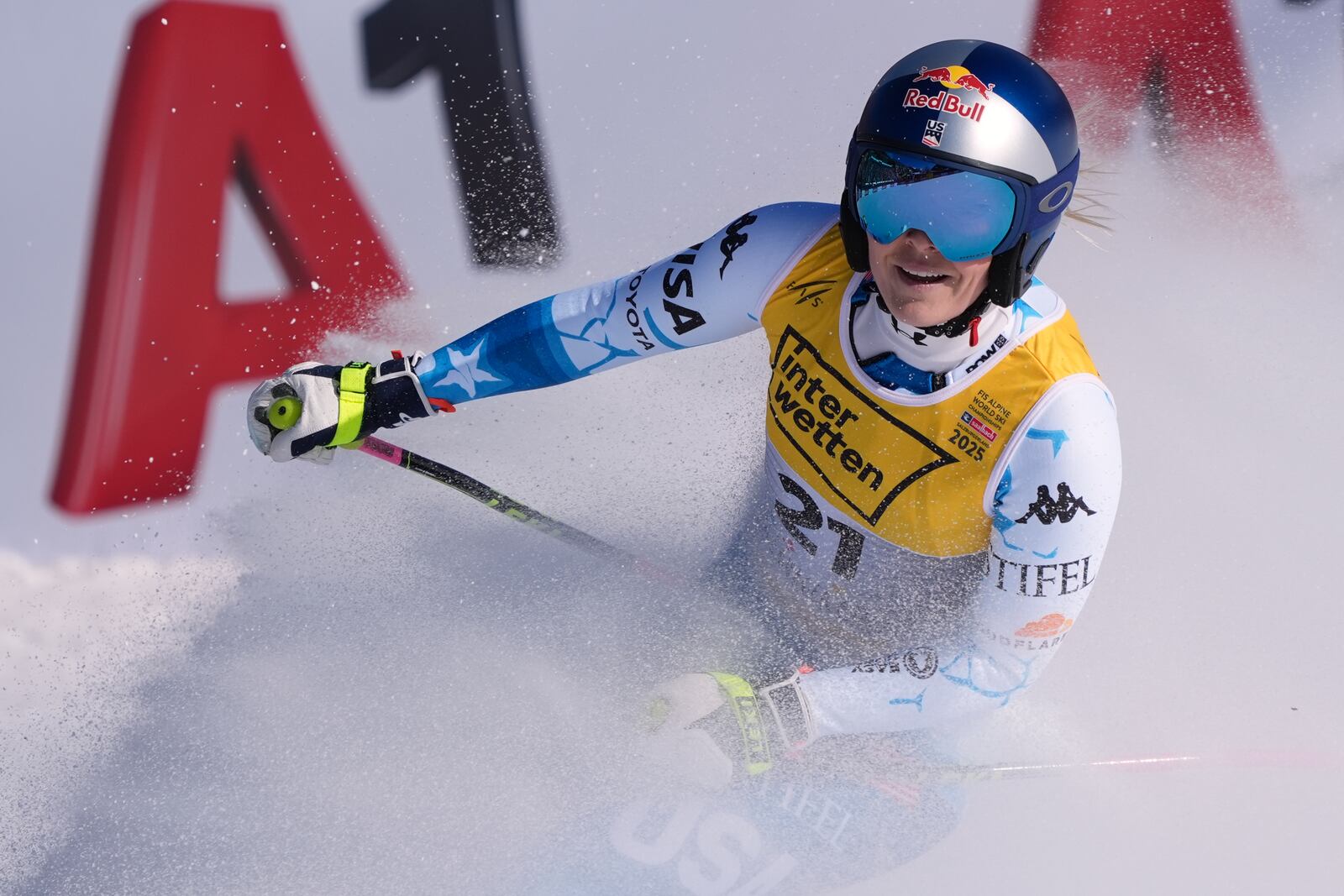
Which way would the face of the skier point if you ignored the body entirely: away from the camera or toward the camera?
toward the camera

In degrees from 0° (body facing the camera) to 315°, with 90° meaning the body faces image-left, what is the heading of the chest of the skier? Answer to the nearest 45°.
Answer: approximately 45°

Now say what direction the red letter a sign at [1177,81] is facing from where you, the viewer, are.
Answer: facing the viewer

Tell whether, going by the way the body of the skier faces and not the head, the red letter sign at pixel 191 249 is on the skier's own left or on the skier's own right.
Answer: on the skier's own right

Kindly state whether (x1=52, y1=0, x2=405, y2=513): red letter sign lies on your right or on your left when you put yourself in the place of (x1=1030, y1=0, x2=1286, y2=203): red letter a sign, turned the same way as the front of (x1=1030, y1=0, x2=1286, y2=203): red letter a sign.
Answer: on your right
